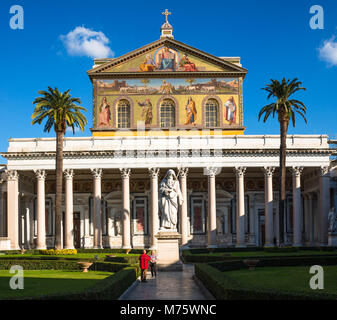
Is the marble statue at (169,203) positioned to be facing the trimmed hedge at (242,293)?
yes

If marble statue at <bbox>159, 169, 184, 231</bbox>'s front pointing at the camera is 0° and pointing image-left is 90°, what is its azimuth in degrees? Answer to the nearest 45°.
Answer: approximately 0°

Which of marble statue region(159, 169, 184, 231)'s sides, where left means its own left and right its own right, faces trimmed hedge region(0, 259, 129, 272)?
right

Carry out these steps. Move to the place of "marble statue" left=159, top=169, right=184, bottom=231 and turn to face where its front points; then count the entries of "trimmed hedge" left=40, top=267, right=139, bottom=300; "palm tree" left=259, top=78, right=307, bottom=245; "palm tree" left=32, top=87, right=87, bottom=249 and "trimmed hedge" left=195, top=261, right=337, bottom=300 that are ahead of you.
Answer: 2

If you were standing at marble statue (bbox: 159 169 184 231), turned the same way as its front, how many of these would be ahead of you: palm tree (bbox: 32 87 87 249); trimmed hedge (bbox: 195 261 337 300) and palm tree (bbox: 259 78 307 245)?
1

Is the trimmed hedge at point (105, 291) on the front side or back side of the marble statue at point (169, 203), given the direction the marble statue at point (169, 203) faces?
on the front side

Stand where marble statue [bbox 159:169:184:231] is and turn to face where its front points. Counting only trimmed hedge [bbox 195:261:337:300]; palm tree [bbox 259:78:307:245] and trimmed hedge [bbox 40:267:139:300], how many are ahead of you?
2

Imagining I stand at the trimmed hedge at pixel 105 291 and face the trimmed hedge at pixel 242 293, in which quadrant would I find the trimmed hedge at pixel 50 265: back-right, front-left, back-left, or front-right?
back-left
